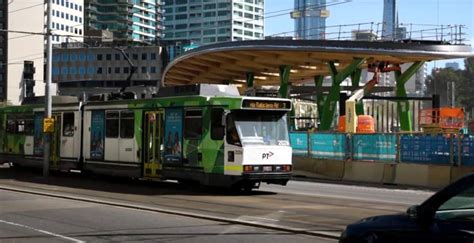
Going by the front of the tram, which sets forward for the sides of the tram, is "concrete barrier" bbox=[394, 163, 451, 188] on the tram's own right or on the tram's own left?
on the tram's own left

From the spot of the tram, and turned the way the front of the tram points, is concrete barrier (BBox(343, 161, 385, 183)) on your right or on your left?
on your left

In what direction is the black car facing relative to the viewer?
to the viewer's left

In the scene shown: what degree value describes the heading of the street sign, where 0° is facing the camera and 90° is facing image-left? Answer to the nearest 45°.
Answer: approximately 0°

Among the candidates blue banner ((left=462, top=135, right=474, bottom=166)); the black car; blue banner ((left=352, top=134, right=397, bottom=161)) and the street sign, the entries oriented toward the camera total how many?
3

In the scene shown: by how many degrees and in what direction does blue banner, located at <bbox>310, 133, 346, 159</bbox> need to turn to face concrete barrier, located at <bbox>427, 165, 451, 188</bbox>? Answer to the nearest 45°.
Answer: approximately 45° to its left

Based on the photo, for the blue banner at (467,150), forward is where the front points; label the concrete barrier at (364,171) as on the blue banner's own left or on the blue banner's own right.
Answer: on the blue banner's own right

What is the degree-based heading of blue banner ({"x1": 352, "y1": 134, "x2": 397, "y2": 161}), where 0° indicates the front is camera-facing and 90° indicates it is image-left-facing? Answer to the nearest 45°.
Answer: approximately 0°

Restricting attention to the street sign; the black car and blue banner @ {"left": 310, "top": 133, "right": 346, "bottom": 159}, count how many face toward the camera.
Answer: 2
